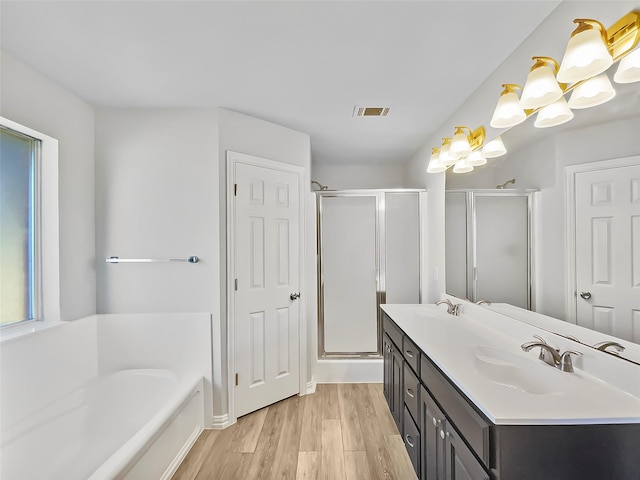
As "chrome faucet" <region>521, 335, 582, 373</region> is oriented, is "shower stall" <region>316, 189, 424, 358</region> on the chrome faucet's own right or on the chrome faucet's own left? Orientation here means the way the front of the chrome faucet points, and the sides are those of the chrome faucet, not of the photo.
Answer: on the chrome faucet's own right

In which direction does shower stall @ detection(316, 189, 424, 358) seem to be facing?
toward the camera

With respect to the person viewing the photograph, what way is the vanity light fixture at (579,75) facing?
facing the viewer and to the left of the viewer

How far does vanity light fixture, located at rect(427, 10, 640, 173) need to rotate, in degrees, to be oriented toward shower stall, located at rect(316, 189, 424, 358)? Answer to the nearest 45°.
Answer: approximately 90° to its right

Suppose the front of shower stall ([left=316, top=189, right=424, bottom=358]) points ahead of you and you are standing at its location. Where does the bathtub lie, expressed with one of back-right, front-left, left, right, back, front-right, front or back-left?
front-right

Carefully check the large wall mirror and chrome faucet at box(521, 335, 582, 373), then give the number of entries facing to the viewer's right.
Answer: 0

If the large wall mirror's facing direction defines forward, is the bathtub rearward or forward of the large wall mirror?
forward

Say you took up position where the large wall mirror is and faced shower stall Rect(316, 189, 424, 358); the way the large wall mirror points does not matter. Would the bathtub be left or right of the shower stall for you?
left

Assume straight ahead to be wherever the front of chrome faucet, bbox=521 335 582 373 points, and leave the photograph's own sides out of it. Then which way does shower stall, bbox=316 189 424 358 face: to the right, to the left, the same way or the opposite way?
to the left

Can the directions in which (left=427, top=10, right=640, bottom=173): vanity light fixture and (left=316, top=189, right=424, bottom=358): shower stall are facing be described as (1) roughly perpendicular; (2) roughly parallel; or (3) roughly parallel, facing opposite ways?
roughly perpendicular
